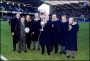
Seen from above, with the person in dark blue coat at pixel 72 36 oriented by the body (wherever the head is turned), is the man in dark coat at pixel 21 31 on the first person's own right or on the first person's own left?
on the first person's own right

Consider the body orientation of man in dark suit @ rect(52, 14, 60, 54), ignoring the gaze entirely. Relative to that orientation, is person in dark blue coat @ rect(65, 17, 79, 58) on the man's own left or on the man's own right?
on the man's own left

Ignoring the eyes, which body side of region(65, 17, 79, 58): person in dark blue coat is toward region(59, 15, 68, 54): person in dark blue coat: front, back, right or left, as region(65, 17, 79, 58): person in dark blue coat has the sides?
right

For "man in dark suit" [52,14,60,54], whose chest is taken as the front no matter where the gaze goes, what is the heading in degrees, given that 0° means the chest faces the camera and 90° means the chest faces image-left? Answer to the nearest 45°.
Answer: approximately 45°

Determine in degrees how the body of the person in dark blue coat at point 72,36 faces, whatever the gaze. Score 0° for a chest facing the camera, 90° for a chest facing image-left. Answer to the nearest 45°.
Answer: approximately 45°

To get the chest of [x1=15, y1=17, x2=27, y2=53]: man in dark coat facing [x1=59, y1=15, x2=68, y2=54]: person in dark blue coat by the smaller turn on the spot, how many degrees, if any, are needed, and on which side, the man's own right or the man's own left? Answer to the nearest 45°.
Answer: approximately 45° to the man's own left

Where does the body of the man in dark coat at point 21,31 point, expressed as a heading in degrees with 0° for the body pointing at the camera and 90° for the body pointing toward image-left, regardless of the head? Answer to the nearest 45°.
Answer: approximately 315°
